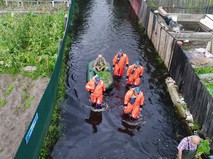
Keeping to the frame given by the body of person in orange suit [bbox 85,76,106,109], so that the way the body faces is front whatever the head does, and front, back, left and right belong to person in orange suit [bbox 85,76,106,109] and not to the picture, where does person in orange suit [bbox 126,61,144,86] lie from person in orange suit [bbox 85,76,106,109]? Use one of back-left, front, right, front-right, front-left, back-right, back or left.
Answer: back-left

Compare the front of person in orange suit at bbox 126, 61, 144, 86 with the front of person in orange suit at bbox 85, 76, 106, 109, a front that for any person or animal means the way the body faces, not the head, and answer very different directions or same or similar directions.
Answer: same or similar directions

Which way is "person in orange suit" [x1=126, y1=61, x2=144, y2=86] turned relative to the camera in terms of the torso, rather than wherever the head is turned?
toward the camera

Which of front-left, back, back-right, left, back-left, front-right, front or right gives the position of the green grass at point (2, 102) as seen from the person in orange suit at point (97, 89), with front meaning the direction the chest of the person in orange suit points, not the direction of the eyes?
right

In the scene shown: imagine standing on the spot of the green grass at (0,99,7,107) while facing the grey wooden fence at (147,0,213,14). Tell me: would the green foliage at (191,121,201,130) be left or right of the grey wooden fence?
right

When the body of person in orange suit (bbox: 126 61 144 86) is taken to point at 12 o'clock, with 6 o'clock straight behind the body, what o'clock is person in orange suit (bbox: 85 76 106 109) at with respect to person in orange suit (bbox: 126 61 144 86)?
person in orange suit (bbox: 85 76 106 109) is roughly at 1 o'clock from person in orange suit (bbox: 126 61 144 86).

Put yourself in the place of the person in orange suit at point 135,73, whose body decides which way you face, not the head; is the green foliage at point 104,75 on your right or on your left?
on your right

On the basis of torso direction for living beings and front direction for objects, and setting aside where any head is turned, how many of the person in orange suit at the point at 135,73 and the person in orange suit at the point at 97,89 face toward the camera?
2

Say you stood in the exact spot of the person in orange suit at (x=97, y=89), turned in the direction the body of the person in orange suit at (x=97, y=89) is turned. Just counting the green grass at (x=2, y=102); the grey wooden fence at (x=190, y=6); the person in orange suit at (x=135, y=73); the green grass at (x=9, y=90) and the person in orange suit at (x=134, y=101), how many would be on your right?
2

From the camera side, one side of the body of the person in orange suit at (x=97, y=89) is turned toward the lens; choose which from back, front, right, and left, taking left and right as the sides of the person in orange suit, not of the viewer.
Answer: front

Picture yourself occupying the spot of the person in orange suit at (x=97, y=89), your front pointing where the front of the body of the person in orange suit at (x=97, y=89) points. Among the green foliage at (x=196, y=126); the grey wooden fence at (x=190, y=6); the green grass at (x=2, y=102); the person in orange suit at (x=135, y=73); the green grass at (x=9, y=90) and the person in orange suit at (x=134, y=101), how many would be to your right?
2
